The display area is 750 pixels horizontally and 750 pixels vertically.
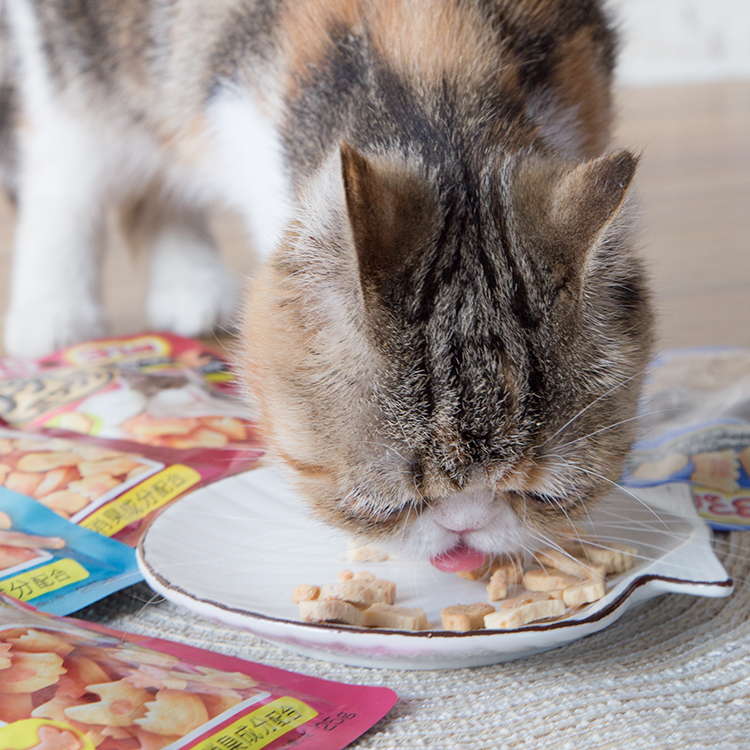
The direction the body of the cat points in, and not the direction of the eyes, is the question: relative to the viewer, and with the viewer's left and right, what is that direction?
facing the viewer and to the right of the viewer
